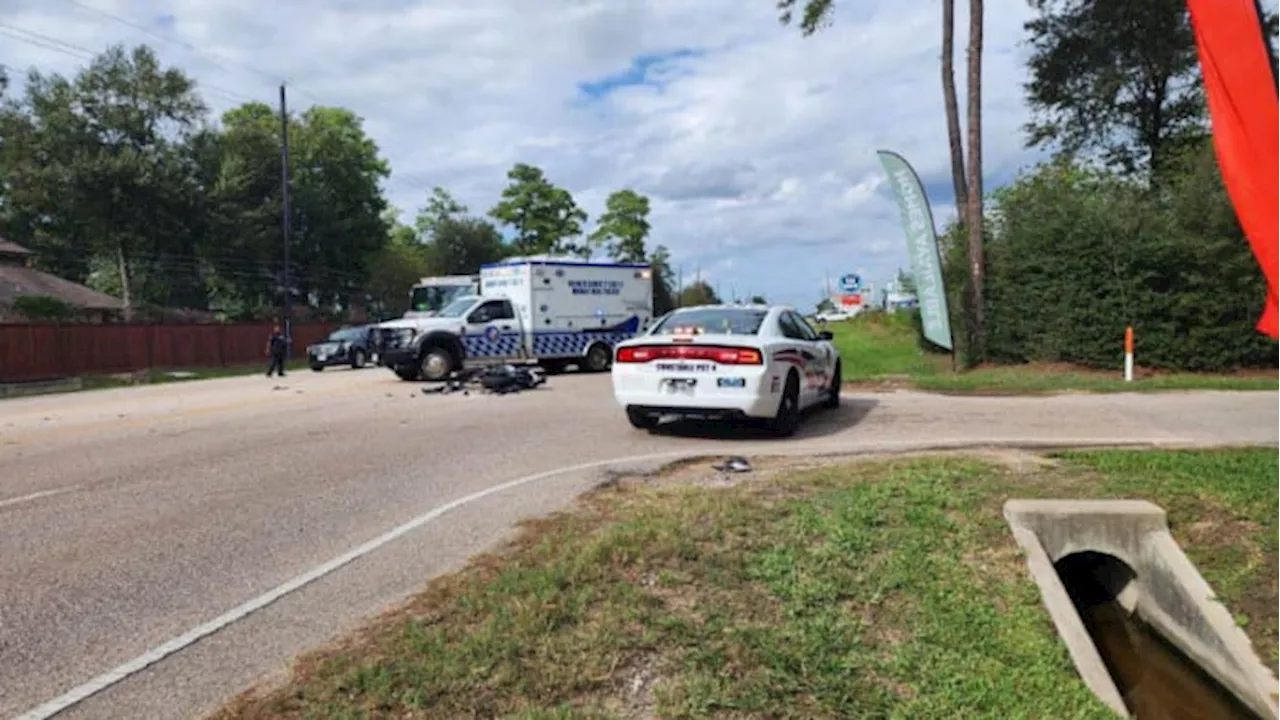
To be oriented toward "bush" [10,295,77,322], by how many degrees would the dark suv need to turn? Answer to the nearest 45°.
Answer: approximately 90° to its right

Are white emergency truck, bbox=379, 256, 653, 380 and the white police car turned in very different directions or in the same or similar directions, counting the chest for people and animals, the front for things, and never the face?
very different directions

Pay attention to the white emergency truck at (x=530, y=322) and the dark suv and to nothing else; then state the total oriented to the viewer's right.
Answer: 0

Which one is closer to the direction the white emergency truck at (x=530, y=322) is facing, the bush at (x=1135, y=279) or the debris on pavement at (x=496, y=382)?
the debris on pavement

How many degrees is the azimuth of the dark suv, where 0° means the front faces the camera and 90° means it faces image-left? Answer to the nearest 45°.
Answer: approximately 45°

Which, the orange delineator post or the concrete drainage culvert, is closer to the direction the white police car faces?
the orange delineator post

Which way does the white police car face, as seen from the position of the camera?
facing away from the viewer and to the right of the viewer
